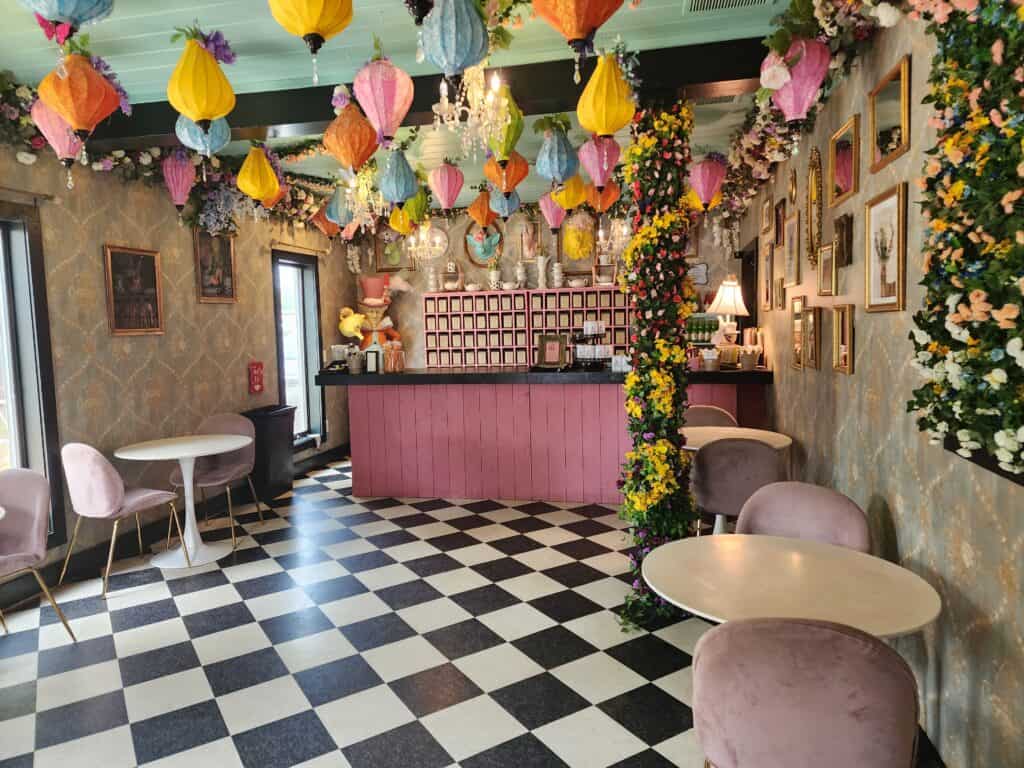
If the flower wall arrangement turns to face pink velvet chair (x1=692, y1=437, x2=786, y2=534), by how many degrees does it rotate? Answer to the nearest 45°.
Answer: approximately 90° to its right

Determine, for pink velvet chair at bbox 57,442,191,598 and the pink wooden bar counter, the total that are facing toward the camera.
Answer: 1

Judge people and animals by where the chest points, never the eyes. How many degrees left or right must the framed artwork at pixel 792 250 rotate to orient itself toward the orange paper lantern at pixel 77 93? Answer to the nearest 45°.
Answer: approximately 45° to its left

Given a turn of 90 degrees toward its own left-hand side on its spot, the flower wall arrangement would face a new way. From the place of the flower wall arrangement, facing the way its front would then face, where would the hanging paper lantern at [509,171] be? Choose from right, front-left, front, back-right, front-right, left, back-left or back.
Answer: back

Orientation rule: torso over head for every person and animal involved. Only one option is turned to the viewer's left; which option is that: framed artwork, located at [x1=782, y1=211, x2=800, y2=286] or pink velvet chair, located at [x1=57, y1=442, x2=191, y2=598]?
the framed artwork

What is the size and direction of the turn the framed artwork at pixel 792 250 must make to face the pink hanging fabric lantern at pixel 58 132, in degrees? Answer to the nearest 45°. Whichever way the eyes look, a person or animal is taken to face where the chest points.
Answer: approximately 45° to its left

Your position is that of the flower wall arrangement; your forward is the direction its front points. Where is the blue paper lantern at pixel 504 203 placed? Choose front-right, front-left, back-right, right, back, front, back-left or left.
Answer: right

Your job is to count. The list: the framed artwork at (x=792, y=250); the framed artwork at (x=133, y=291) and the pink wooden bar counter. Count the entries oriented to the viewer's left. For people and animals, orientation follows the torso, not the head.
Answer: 1

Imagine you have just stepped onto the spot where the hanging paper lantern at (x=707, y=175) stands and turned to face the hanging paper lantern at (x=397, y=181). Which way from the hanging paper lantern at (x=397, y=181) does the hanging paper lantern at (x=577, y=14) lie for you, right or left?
left

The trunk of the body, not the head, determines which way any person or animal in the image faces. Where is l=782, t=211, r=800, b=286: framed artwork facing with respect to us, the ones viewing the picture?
facing to the left of the viewer

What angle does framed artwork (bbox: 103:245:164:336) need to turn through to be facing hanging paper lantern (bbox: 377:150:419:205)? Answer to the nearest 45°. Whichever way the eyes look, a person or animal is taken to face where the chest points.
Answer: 0° — it already faces it

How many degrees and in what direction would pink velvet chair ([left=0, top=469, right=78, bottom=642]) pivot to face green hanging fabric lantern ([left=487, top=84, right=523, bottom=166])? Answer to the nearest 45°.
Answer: approximately 90° to its left

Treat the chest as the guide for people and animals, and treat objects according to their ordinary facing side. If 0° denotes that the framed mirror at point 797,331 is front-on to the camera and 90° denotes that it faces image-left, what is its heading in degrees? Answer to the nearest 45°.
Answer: approximately 90°

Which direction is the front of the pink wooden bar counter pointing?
toward the camera

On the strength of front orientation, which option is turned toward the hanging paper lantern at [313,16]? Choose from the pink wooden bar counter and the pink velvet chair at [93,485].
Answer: the pink wooden bar counter

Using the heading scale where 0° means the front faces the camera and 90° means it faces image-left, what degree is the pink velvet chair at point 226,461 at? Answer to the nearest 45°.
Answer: approximately 45°

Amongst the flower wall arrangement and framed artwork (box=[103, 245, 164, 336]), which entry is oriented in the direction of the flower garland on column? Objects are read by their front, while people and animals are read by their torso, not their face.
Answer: the framed artwork
